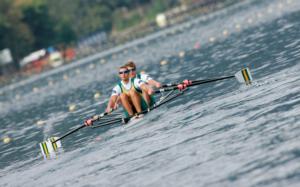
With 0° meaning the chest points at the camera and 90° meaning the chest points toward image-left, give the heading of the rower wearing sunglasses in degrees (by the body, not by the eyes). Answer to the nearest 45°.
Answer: approximately 0°

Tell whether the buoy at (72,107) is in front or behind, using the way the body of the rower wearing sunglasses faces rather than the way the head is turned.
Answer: behind
